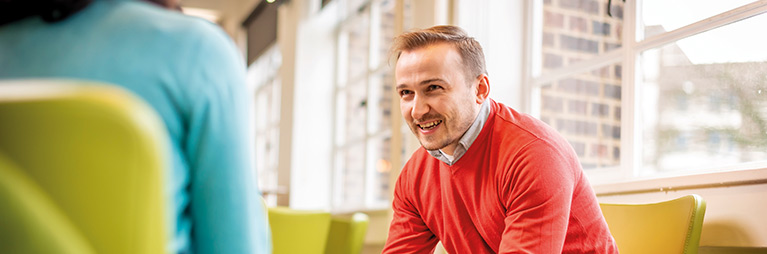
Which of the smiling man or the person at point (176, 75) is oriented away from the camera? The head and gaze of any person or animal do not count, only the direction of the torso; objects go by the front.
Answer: the person

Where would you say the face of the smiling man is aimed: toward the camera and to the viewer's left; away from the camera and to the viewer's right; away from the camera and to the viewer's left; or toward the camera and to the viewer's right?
toward the camera and to the viewer's left

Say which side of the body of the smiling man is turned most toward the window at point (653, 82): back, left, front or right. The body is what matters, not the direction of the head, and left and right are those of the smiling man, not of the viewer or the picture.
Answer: back

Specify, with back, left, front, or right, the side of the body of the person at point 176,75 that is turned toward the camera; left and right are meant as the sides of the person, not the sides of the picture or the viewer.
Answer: back

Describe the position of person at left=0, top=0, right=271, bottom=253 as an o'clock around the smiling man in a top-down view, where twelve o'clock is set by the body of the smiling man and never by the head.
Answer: The person is roughly at 11 o'clock from the smiling man.

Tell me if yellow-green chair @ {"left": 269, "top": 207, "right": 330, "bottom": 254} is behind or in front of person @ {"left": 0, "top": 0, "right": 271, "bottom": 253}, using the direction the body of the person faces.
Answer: in front

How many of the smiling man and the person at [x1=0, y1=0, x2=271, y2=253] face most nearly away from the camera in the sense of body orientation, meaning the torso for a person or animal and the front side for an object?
1
